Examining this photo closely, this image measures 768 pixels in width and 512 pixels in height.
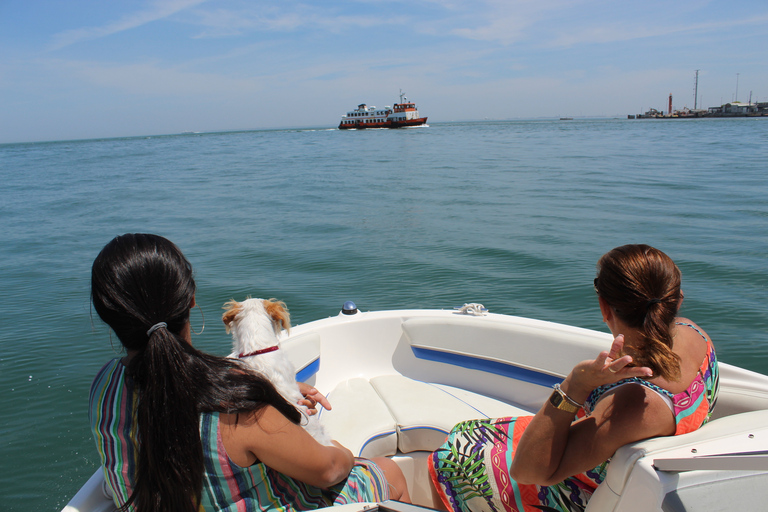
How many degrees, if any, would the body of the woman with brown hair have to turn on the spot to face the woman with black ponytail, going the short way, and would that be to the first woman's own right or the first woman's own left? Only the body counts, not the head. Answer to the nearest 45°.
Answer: approximately 90° to the first woman's own left

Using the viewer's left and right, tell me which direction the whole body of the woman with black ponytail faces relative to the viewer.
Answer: facing away from the viewer and to the right of the viewer

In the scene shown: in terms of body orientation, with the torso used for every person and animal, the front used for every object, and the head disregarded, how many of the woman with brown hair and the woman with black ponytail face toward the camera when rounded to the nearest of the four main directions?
0

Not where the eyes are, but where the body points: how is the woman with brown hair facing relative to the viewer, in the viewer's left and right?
facing away from the viewer and to the left of the viewer

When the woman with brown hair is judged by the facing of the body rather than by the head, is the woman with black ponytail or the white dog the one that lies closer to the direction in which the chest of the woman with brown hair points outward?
the white dog

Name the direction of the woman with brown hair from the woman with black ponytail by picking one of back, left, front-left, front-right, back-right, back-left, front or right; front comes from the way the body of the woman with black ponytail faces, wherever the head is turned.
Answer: front-right
